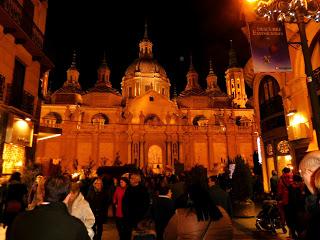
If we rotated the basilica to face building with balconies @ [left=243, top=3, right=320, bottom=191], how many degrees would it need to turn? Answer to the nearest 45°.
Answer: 0° — it already faces it

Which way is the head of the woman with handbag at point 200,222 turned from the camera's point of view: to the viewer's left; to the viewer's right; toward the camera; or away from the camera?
away from the camera

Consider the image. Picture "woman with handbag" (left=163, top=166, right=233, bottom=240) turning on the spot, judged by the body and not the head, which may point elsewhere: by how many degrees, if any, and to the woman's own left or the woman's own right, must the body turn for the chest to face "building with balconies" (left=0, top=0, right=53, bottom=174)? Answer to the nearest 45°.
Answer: approximately 45° to the woman's own left

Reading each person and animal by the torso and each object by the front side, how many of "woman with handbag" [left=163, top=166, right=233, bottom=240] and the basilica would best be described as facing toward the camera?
1

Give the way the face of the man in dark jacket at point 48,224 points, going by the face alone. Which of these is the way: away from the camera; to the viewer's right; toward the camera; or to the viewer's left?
away from the camera

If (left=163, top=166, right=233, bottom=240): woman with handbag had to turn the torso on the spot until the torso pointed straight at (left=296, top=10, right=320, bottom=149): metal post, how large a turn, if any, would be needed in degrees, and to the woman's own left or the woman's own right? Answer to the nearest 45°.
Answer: approximately 45° to the woman's own right
